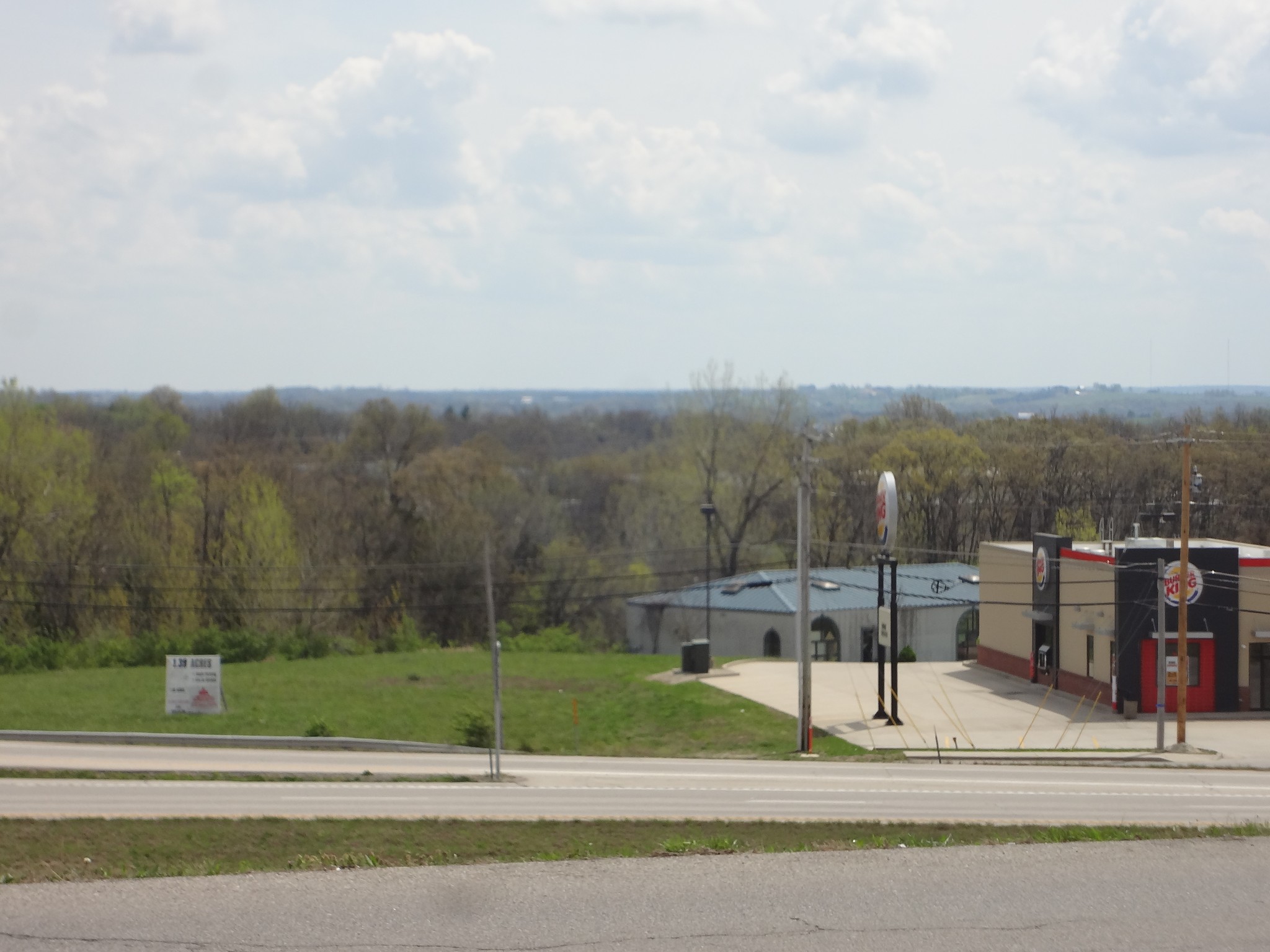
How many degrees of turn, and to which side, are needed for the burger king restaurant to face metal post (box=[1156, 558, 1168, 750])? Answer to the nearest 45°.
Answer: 0° — it already faces it

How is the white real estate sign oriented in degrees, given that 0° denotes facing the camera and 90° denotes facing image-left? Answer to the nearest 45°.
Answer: approximately 0°

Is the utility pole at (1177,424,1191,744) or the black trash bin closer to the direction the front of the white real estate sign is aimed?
the utility pole

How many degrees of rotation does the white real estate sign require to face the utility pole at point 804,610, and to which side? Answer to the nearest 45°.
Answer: approximately 45° to its left

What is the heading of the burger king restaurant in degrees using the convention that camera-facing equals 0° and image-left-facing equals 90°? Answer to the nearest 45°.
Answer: approximately 0°

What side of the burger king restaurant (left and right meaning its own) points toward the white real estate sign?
right

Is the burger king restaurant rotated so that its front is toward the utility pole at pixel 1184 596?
yes

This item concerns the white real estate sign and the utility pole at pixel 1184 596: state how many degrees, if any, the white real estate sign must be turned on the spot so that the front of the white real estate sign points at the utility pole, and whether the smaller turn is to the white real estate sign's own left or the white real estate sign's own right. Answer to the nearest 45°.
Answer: approximately 45° to the white real estate sign's own left

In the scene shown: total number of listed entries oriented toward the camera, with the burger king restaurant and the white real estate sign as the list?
2
